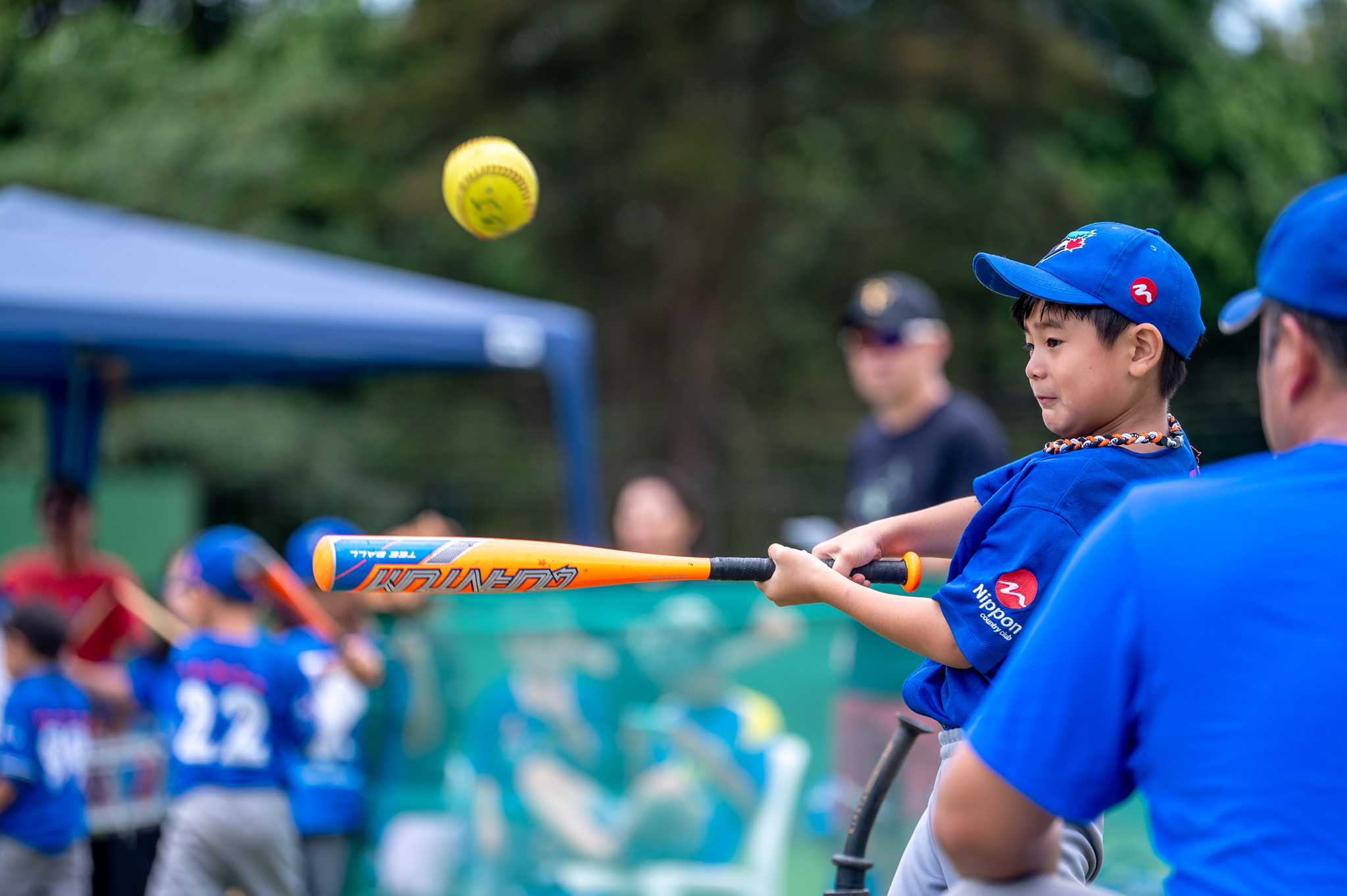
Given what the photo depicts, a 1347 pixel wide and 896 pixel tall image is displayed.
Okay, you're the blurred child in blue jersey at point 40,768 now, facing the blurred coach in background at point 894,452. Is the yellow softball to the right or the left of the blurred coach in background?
right

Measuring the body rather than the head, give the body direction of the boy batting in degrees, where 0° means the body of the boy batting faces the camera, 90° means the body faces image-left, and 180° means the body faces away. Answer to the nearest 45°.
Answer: approximately 90°

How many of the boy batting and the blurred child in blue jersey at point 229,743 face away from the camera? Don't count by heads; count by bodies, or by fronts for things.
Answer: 1

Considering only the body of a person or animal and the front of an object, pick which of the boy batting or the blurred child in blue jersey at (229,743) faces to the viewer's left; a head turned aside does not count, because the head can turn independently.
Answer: the boy batting

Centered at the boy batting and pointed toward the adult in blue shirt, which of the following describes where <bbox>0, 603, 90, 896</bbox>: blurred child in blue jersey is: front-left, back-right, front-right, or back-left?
back-right

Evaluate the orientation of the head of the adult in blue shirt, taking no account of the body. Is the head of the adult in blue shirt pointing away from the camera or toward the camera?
away from the camera

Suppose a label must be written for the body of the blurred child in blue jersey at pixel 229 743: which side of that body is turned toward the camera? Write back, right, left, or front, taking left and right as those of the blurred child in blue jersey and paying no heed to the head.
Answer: back
